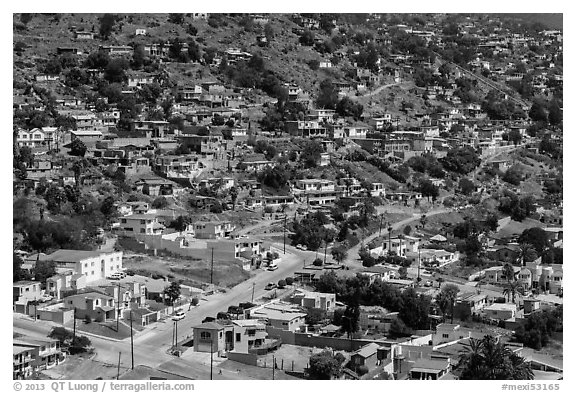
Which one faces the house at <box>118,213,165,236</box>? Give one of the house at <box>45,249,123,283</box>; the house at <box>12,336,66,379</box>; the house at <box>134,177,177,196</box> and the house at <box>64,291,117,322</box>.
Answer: the house at <box>134,177,177,196</box>

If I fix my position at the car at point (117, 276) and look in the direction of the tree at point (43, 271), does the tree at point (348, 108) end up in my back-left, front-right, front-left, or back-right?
back-right

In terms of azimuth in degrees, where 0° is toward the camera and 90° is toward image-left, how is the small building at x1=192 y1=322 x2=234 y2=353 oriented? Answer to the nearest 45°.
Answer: approximately 0°

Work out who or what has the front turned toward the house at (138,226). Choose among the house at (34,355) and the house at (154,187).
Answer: the house at (154,187)

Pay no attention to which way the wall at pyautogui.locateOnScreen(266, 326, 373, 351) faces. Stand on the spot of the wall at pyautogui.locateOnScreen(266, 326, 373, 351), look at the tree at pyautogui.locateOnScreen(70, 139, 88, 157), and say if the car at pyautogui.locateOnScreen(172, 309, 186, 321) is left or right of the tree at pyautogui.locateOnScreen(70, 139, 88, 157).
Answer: left

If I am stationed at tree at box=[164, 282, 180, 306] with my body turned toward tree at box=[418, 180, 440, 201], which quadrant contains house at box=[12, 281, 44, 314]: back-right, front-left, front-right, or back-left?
back-left

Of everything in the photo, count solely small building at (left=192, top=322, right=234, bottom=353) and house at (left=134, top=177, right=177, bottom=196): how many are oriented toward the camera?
2

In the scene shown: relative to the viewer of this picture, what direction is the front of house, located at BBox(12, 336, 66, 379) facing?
facing the viewer and to the right of the viewer
